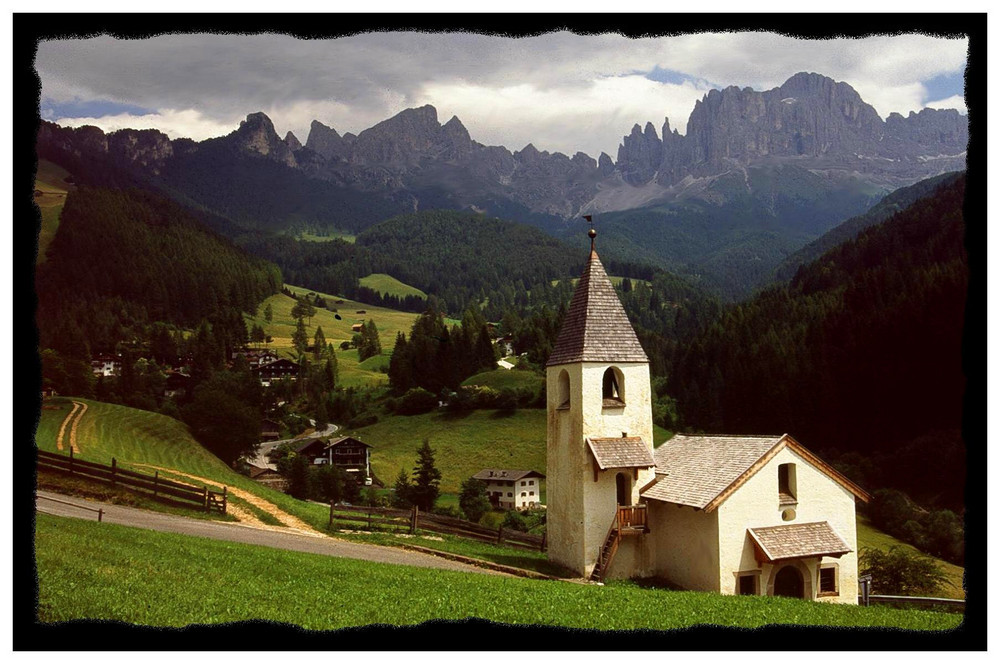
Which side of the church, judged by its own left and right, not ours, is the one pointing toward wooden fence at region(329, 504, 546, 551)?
back

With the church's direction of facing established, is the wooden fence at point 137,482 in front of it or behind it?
behind

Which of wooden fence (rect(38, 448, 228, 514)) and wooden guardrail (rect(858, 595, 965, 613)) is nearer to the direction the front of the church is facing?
the wooden guardrail

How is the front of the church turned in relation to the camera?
facing the viewer and to the right of the viewer

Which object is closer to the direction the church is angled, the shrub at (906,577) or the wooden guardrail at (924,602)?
the wooden guardrail

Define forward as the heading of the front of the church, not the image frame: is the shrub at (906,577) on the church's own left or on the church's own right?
on the church's own left
